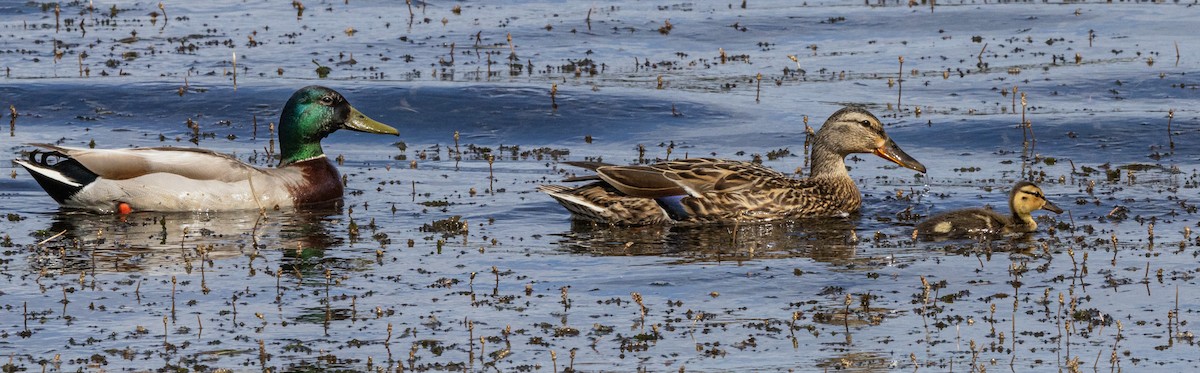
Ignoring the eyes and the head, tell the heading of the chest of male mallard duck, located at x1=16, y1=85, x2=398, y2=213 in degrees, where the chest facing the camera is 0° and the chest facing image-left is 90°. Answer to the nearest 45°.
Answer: approximately 270°

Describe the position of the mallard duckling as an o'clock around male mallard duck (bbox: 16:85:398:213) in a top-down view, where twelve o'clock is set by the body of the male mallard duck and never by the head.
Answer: The mallard duckling is roughly at 1 o'clock from the male mallard duck.

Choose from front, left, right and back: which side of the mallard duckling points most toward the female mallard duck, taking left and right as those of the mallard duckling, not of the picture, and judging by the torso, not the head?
back

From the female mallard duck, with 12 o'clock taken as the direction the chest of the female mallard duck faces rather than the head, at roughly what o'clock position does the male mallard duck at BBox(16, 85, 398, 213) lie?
The male mallard duck is roughly at 6 o'clock from the female mallard duck.

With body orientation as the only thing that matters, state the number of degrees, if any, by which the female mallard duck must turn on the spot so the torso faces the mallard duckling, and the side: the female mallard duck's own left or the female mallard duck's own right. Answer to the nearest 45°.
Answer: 0° — it already faces it

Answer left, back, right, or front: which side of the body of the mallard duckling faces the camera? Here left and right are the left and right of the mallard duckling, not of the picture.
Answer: right

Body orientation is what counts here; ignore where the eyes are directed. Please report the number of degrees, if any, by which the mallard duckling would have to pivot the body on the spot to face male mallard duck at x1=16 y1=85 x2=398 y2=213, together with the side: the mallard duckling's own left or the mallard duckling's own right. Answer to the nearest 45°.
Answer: approximately 180°

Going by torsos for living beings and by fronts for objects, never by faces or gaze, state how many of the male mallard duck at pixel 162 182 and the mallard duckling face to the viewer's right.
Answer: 2

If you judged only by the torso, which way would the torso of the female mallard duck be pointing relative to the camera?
to the viewer's right

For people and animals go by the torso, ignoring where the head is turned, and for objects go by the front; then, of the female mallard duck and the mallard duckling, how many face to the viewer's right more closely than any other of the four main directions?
2
